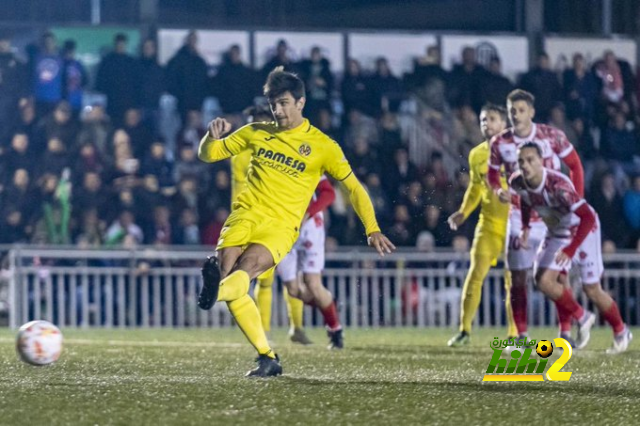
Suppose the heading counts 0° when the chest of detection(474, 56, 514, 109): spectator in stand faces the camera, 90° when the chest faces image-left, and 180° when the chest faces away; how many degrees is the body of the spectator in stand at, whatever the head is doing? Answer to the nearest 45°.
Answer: approximately 0°

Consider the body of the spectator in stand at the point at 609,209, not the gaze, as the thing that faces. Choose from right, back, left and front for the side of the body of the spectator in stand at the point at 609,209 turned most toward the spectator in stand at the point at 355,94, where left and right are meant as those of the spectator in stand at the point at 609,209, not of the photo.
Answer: right

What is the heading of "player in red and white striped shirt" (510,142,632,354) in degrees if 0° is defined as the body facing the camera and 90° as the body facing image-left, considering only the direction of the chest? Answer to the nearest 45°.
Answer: approximately 45°

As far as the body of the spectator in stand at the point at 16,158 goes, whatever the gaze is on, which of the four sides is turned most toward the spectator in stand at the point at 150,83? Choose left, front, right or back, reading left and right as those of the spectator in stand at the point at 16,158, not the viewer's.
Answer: left

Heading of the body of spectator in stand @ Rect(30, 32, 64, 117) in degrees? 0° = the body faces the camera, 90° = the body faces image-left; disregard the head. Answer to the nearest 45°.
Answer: approximately 0°

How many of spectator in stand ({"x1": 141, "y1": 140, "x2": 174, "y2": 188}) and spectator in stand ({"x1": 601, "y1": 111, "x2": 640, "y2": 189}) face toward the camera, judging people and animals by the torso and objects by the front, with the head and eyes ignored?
2

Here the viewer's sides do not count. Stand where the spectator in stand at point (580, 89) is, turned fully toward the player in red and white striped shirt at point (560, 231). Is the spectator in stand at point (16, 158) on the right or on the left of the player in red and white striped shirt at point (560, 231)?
right
